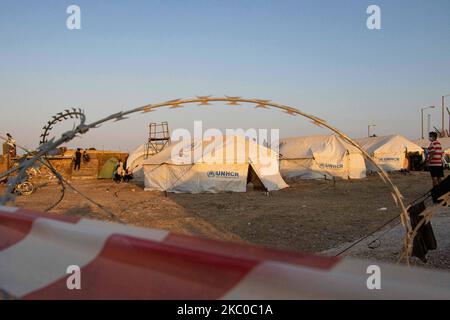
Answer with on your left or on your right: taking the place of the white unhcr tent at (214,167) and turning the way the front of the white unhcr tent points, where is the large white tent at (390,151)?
on your left

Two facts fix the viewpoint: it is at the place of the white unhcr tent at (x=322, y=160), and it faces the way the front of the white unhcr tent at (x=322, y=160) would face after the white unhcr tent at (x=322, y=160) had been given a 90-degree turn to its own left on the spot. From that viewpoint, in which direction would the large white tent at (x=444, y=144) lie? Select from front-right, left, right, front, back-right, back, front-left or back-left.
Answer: front

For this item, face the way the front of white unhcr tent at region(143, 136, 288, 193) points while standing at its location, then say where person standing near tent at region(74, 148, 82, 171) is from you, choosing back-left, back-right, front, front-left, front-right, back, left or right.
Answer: back

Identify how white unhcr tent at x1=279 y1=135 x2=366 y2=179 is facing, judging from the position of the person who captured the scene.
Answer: facing the viewer and to the right of the viewer

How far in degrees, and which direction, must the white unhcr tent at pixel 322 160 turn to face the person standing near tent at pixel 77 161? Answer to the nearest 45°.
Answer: approximately 135° to its right

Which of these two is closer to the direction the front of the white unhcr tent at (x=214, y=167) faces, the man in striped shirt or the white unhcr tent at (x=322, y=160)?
the man in striped shirt

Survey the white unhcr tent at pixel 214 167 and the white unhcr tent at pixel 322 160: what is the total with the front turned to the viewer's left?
0

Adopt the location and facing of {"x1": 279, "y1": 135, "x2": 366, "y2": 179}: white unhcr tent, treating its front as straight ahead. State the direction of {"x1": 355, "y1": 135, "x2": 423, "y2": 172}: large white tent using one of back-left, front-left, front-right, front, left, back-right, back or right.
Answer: left

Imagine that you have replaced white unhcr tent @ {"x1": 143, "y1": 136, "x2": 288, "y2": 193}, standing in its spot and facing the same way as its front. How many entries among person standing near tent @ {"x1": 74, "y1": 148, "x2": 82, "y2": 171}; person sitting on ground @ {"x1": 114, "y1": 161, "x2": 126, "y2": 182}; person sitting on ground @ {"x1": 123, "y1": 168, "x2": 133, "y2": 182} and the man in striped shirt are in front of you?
1

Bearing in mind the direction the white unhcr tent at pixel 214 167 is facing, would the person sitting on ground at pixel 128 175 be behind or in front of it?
behind

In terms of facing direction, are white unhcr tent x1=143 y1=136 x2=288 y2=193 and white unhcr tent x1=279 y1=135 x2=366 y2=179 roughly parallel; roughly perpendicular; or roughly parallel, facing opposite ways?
roughly parallel
